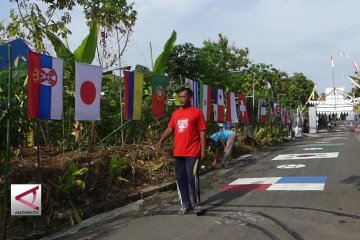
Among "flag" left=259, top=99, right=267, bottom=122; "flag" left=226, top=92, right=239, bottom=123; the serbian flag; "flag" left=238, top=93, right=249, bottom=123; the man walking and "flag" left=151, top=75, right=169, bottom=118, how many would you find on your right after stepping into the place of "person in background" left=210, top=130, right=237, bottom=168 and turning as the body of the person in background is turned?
3

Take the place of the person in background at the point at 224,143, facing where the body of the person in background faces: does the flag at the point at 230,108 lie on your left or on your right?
on your right

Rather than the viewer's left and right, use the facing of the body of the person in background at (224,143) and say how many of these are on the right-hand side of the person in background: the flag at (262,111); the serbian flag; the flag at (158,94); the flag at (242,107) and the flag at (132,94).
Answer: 2

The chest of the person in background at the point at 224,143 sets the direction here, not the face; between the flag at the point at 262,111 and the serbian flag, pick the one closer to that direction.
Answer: the serbian flag

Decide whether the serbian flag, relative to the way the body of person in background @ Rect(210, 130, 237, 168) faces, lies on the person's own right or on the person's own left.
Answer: on the person's own left

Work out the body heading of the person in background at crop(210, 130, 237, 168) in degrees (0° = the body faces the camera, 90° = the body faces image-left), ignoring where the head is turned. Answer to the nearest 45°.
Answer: approximately 90°

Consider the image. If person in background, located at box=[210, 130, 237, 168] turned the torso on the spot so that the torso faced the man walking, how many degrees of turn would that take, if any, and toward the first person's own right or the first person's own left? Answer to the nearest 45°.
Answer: approximately 90° to the first person's own left

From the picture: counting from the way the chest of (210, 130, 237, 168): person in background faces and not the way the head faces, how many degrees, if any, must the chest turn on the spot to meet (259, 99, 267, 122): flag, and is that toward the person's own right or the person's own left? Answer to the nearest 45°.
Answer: approximately 90° to the person's own right

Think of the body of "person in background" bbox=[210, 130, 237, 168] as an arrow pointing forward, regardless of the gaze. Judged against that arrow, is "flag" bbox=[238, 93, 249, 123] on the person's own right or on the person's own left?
on the person's own right

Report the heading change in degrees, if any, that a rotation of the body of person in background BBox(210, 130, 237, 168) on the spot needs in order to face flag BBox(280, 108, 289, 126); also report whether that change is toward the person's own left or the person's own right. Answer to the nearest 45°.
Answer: approximately 90° to the person's own right
